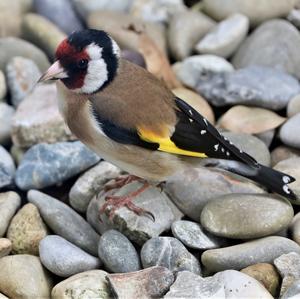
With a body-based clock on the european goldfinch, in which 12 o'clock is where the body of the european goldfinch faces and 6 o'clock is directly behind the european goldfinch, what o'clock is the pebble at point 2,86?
The pebble is roughly at 2 o'clock from the european goldfinch.

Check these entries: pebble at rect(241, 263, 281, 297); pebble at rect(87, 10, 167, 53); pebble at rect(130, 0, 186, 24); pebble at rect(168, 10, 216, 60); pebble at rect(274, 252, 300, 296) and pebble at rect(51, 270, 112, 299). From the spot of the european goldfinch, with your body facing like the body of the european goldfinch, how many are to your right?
3

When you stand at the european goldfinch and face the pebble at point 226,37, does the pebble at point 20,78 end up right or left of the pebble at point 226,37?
left

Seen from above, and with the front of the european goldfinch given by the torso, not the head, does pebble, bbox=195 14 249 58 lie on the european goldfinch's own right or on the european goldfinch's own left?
on the european goldfinch's own right

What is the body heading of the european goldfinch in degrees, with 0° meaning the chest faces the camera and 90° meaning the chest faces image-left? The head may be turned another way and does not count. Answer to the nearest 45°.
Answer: approximately 90°

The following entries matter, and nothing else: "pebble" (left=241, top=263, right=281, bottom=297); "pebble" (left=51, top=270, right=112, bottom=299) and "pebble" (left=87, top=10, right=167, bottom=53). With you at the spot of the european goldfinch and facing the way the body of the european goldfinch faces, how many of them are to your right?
1

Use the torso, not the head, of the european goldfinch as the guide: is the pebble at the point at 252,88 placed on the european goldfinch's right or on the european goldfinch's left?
on the european goldfinch's right

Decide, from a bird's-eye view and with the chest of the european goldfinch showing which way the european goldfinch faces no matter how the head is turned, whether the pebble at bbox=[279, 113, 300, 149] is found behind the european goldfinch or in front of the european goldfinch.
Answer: behind

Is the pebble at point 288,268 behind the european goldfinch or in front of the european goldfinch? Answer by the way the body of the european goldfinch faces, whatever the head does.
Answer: behind

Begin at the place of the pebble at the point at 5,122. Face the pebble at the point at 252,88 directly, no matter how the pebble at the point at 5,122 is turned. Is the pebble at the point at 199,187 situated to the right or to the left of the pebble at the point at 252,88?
right

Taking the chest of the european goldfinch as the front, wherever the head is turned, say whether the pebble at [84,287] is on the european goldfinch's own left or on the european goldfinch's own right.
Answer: on the european goldfinch's own left

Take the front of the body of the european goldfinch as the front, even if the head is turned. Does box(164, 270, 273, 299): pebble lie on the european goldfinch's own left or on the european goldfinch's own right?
on the european goldfinch's own left

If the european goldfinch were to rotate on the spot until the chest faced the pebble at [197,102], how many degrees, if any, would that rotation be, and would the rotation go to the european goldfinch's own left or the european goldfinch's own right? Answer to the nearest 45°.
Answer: approximately 90° to the european goldfinch's own right
